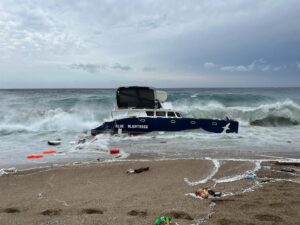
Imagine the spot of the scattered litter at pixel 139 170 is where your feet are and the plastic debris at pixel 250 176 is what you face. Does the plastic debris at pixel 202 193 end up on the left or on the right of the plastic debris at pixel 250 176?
right

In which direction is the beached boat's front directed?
to the viewer's right

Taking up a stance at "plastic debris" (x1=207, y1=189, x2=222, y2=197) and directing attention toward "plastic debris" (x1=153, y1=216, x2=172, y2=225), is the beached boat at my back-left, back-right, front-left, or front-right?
back-right

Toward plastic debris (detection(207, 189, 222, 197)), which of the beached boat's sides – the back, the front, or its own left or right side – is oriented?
right

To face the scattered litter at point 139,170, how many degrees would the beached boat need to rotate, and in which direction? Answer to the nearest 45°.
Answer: approximately 90° to its right

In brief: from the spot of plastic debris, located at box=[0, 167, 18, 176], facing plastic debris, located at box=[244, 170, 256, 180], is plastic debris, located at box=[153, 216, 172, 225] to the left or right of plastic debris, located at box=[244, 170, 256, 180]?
right

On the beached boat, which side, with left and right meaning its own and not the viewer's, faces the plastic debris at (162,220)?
right

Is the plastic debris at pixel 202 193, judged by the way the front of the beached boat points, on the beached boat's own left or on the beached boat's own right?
on the beached boat's own right

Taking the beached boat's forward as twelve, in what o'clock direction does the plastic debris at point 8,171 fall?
The plastic debris is roughly at 4 o'clock from the beached boat.
